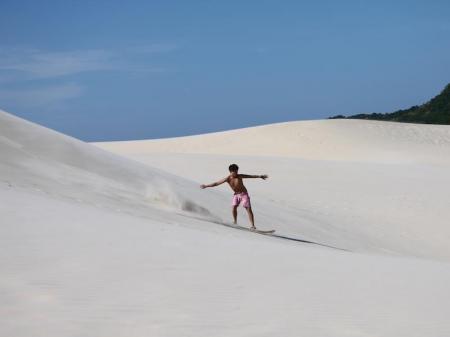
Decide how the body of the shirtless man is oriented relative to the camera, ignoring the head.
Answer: toward the camera
